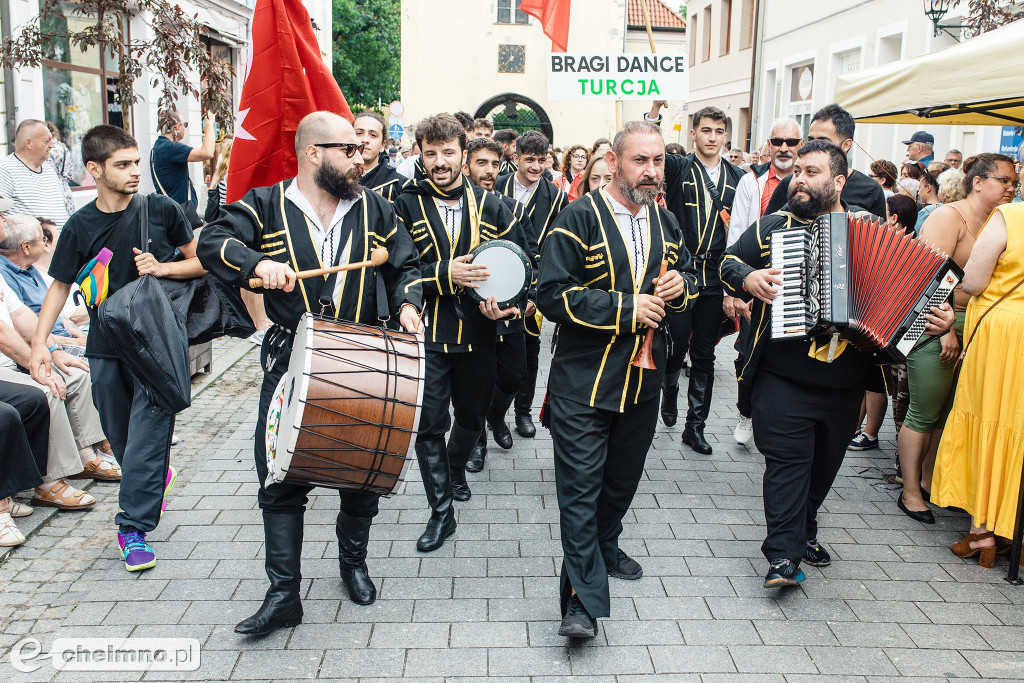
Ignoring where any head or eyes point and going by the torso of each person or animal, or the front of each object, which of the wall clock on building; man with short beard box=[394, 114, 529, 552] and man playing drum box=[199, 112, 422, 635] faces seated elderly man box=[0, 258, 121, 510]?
the wall clock on building

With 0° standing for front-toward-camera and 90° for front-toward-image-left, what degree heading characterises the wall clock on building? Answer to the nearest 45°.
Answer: approximately 0°

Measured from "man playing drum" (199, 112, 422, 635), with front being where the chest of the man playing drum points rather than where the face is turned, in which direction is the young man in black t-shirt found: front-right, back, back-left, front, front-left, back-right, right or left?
back-right

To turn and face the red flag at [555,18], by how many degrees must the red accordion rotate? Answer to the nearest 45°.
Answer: approximately 135° to its right

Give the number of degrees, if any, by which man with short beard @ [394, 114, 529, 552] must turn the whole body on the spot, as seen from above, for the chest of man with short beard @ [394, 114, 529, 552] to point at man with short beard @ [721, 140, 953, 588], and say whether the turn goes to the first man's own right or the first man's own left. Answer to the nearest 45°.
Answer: approximately 45° to the first man's own left

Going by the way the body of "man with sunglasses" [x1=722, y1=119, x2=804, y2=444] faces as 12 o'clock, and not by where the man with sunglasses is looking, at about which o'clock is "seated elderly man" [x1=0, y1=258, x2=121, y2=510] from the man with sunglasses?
The seated elderly man is roughly at 2 o'clock from the man with sunglasses.

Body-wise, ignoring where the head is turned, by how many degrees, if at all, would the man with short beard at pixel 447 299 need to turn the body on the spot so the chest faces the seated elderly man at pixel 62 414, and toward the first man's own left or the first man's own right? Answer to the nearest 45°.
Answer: approximately 90° to the first man's own right

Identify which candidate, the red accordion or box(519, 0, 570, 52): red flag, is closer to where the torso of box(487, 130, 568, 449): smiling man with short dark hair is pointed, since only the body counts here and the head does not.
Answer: the red accordion

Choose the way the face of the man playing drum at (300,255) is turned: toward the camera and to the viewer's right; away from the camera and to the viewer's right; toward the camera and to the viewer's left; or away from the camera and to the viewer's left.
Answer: toward the camera and to the viewer's right

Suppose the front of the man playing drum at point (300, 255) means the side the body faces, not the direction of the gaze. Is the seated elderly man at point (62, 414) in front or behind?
behind
